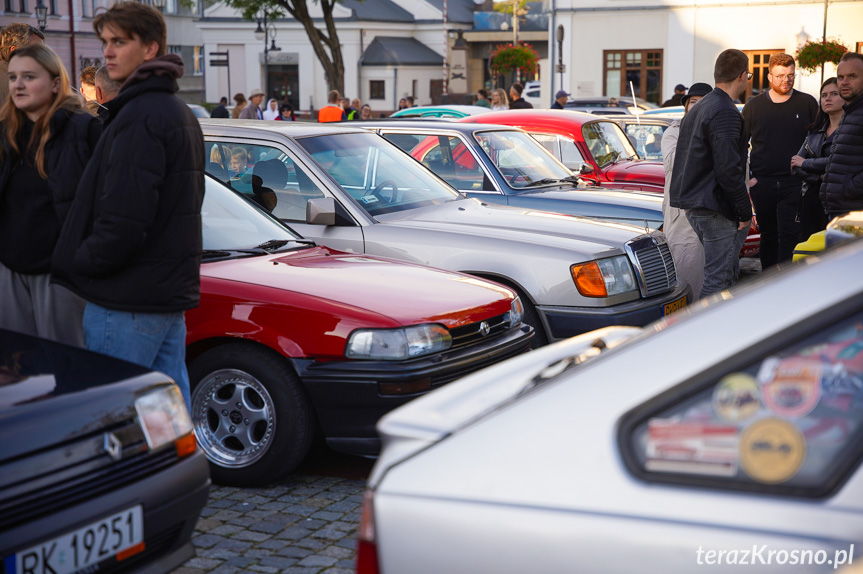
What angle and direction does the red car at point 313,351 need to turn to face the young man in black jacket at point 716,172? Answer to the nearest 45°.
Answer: approximately 90° to its left

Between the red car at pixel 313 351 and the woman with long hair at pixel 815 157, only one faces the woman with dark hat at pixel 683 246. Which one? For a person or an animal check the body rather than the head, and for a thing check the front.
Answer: the woman with long hair

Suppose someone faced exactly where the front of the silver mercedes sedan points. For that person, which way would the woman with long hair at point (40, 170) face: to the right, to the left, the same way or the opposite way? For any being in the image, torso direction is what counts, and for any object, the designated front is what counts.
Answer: to the right

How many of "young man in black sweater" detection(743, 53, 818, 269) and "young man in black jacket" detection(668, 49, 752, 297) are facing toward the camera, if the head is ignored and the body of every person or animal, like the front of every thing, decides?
1

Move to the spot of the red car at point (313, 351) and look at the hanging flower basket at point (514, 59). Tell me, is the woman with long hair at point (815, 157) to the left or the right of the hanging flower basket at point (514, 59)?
right

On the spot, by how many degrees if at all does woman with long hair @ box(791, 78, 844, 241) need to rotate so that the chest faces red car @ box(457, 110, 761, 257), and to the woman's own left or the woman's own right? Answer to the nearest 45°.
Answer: approximately 90° to the woman's own right

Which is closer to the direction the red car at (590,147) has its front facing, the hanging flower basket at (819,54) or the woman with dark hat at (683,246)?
the woman with dark hat

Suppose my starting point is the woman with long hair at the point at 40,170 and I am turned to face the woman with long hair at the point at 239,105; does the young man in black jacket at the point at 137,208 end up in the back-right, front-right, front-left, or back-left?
back-right

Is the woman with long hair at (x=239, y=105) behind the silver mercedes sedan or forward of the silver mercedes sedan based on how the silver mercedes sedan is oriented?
behind

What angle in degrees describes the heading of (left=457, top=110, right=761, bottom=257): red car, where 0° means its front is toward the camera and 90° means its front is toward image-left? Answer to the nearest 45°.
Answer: approximately 315°

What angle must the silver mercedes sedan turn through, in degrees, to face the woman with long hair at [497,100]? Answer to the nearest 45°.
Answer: approximately 135° to its left

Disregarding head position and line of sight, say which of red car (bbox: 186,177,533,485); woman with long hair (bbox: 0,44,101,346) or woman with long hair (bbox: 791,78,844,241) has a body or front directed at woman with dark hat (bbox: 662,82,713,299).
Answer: woman with long hair (bbox: 791,78,844,241)

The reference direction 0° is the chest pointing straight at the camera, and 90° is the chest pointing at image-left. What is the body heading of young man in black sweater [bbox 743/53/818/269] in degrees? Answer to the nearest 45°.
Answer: approximately 0°

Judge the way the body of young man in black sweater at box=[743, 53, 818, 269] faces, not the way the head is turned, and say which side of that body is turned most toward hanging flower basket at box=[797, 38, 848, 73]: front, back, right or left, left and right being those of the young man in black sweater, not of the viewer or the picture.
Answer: back

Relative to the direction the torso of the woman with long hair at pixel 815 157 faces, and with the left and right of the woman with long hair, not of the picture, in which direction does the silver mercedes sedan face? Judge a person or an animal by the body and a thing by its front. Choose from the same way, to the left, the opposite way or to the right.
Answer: to the left

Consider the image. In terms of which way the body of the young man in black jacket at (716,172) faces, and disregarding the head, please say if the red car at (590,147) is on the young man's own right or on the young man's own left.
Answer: on the young man's own left

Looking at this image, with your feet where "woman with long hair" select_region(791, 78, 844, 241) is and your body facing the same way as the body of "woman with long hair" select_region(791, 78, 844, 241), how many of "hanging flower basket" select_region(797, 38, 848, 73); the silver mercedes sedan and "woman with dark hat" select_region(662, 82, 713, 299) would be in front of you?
2

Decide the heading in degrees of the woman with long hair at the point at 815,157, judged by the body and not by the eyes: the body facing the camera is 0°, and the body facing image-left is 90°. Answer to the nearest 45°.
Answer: approximately 45°
